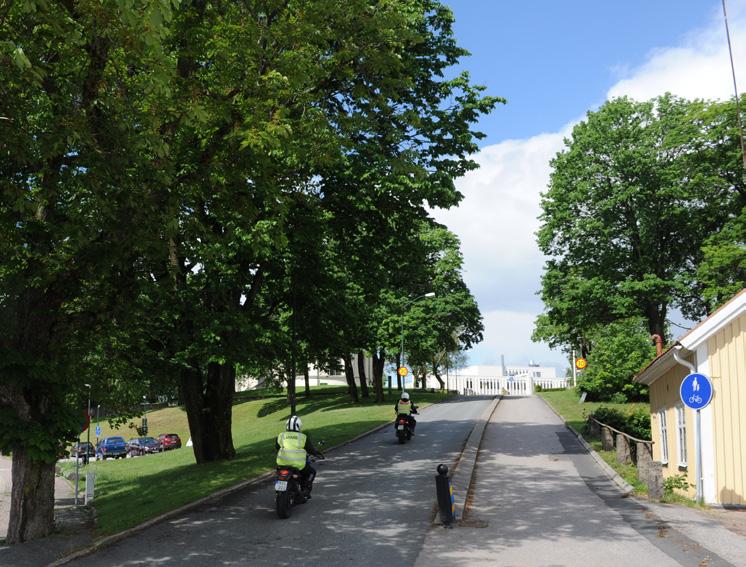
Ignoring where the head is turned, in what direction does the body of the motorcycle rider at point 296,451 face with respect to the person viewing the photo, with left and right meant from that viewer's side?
facing away from the viewer and to the right of the viewer

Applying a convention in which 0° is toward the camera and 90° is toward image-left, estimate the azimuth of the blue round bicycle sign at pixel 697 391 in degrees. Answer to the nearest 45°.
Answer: approximately 0°

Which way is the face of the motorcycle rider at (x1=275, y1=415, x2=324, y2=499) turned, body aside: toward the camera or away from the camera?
away from the camera

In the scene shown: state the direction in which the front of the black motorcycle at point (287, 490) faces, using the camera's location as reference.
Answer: facing away from the viewer and to the right of the viewer

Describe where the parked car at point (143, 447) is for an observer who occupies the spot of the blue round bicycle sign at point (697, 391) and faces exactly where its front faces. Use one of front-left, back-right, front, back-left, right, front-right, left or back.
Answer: back-right

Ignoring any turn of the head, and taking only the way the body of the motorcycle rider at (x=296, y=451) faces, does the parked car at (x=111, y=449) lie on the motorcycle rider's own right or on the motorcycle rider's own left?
on the motorcycle rider's own left

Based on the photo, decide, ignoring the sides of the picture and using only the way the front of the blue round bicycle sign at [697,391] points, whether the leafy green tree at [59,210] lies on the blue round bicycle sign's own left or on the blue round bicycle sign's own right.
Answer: on the blue round bicycle sign's own right
